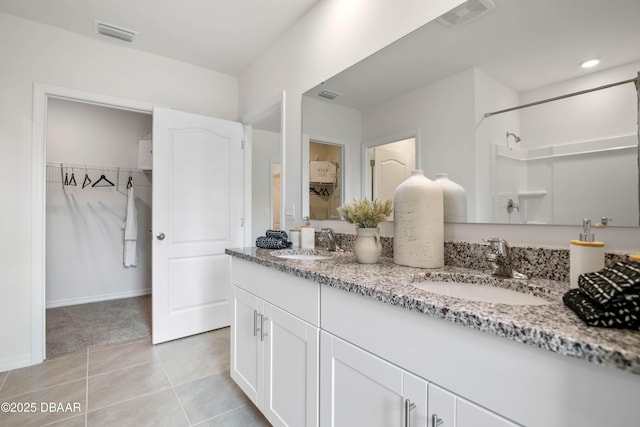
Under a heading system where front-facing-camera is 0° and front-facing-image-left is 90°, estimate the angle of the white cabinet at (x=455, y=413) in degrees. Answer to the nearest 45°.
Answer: approximately 45°

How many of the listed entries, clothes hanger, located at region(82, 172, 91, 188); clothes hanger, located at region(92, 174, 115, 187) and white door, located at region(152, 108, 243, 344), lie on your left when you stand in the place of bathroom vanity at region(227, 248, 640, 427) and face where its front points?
0

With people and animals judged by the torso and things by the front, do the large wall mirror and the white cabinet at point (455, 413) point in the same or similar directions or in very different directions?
same or similar directions

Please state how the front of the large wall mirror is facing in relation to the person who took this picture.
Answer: facing the viewer and to the left of the viewer

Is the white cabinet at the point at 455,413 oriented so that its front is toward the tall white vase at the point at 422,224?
no

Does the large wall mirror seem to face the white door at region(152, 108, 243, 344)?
no

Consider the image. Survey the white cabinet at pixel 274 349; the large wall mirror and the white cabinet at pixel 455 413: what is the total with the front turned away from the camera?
0

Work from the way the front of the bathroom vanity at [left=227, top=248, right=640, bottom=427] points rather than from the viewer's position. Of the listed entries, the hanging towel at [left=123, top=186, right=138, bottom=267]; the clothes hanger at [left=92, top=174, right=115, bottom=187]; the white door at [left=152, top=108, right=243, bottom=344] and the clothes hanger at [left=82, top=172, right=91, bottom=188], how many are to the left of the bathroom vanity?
0

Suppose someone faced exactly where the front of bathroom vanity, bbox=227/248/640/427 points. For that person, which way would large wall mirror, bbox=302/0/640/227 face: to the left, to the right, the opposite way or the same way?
the same way

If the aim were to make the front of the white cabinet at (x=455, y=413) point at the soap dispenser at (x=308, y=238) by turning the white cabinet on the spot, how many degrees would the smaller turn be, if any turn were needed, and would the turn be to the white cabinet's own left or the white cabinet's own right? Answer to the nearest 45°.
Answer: approximately 90° to the white cabinet's own right

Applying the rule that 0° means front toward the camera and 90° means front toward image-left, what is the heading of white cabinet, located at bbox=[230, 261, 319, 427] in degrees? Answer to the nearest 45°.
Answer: approximately 45°

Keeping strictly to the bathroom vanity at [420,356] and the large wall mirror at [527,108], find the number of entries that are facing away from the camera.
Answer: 0

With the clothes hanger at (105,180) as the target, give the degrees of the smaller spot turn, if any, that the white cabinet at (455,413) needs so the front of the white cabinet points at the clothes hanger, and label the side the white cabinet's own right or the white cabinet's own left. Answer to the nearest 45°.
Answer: approximately 45° to the white cabinet's own right

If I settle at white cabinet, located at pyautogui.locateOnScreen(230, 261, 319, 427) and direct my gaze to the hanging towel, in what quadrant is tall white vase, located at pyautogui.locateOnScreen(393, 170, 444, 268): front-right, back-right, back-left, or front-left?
back-right

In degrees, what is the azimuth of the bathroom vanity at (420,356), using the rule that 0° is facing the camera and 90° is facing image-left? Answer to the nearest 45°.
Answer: approximately 45°
